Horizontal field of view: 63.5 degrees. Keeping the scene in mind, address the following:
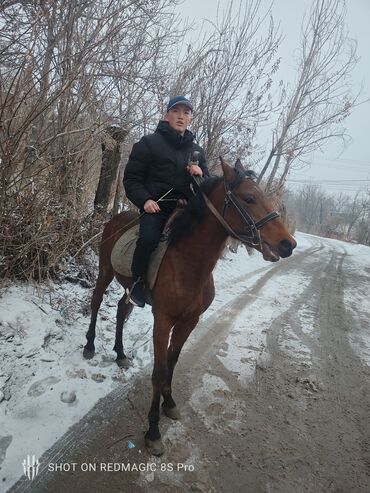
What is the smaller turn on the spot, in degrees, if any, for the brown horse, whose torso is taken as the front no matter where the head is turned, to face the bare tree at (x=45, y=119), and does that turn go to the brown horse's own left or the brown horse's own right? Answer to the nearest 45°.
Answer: approximately 180°

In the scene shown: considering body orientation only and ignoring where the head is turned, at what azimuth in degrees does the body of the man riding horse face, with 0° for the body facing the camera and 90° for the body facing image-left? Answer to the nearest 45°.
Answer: approximately 315°

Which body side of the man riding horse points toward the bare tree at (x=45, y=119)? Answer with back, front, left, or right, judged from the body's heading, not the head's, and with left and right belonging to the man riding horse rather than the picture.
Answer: back

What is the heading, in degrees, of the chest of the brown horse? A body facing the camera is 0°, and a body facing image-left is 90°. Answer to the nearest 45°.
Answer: approximately 315°
